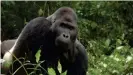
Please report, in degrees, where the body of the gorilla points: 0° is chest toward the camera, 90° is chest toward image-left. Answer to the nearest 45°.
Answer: approximately 315°
